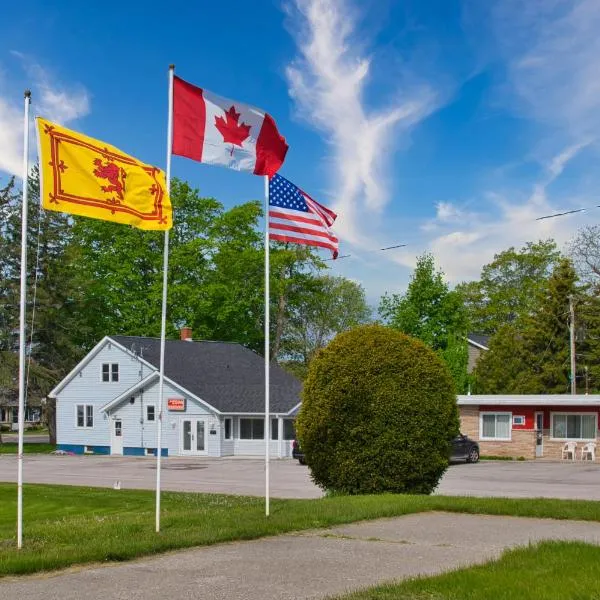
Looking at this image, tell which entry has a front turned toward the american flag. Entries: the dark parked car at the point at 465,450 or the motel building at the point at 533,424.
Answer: the motel building

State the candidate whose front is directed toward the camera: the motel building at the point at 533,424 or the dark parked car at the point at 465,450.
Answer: the motel building

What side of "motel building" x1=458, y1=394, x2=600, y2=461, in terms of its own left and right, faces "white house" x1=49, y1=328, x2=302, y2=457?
right

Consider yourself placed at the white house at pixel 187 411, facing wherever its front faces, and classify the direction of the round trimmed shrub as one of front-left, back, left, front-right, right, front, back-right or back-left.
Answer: front

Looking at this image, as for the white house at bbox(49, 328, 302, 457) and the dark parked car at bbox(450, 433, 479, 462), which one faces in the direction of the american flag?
the white house

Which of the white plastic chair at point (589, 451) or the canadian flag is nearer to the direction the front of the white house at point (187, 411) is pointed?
the canadian flag

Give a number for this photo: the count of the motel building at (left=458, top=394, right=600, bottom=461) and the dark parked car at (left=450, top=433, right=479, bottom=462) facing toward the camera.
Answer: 1

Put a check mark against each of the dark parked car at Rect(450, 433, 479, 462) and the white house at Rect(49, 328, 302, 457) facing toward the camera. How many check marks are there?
1

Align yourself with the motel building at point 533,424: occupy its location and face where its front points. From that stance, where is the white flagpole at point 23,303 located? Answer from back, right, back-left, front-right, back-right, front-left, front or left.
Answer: front

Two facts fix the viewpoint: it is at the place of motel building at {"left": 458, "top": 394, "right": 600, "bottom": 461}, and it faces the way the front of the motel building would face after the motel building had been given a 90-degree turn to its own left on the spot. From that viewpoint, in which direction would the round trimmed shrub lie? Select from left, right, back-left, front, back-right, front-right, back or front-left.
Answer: right

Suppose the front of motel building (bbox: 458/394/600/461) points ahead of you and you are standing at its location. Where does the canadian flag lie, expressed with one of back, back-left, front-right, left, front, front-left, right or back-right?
front

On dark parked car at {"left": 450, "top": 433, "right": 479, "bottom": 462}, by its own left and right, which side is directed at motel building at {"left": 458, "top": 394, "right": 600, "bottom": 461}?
front

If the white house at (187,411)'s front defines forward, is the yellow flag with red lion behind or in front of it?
in front

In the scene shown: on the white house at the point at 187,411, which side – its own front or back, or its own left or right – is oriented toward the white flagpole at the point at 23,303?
front

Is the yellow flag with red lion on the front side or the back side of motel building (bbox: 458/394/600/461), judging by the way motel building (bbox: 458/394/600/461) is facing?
on the front side

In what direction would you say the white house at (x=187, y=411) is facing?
toward the camera

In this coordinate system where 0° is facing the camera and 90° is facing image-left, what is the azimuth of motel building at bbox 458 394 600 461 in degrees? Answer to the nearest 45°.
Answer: approximately 0°

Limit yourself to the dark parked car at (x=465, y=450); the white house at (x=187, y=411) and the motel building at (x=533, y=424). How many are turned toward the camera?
2
